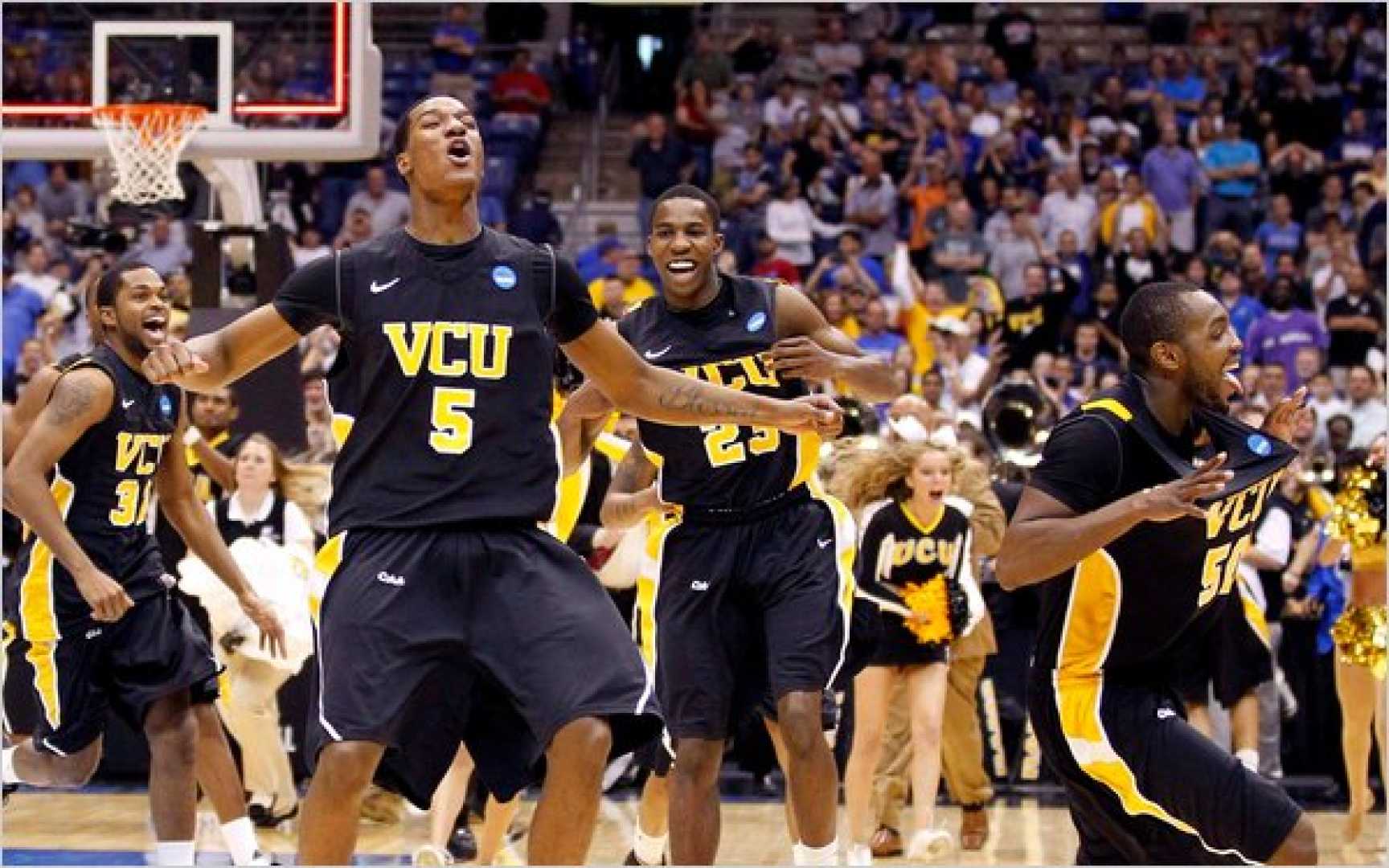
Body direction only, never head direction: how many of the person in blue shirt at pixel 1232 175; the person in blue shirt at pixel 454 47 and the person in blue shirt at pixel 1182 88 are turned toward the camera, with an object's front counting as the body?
3

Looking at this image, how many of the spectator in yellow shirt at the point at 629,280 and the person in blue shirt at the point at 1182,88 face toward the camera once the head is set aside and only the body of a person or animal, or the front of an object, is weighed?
2

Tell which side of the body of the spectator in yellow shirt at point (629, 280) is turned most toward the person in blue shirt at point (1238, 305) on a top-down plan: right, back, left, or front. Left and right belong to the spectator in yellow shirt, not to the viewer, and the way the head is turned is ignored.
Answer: left

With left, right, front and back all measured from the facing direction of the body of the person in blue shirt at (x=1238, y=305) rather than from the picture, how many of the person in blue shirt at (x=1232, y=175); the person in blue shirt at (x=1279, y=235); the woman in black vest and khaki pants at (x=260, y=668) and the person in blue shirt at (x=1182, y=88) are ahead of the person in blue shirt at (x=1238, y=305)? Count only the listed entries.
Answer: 1

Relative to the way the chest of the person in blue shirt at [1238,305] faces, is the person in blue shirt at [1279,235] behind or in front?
behind

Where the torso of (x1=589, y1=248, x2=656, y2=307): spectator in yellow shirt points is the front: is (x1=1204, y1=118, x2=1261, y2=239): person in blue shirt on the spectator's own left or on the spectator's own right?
on the spectator's own left

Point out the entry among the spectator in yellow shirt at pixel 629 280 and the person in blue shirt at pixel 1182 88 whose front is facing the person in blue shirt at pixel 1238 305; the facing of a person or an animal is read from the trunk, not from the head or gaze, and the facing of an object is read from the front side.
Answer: the person in blue shirt at pixel 1182 88
